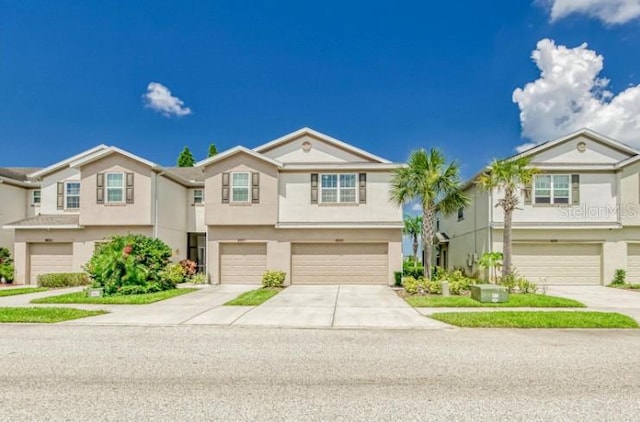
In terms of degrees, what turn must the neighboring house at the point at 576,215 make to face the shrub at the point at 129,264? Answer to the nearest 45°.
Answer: approximately 45° to its right

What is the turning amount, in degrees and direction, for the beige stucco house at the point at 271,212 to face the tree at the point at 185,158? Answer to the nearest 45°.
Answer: approximately 180°

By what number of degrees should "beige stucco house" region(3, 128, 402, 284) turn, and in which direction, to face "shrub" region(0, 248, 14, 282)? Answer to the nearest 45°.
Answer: approximately 90° to its right

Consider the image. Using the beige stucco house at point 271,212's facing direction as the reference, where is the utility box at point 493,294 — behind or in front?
in front

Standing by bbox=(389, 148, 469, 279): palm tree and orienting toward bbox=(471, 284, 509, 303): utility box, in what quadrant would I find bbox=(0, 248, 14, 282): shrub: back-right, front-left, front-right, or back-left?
back-right

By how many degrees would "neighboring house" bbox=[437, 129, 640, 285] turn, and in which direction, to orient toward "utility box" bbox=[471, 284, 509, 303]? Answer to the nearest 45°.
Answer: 0° — it already faces it

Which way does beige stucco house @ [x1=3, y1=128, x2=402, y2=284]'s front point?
toward the camera

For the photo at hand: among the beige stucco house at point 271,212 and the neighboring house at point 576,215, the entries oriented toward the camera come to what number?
2
